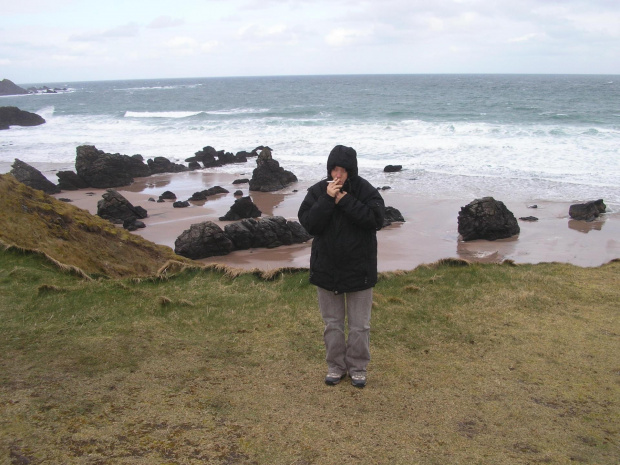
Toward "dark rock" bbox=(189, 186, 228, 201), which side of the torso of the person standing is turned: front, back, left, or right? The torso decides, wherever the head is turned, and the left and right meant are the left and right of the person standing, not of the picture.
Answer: back

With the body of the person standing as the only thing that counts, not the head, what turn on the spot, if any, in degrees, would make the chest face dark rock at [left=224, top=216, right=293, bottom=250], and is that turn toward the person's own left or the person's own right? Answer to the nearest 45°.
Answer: approximately 180°

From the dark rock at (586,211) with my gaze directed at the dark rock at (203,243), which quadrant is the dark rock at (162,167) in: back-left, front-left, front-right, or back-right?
front-right

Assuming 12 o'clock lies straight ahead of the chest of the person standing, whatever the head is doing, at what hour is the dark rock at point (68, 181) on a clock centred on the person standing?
The dark rock is roughly at 5 o'clock from the person standing.

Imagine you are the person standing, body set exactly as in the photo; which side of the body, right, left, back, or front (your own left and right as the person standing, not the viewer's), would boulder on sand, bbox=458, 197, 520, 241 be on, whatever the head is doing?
back

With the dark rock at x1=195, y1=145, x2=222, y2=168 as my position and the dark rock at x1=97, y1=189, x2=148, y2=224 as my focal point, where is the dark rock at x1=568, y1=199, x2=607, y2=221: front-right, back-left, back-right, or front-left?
front-left

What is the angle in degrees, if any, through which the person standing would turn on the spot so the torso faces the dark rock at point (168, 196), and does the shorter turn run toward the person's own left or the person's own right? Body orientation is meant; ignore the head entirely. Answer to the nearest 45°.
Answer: approximately 180°

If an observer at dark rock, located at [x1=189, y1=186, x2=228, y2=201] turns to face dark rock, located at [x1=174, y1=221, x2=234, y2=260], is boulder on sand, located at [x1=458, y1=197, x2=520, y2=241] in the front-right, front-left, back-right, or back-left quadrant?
front-left

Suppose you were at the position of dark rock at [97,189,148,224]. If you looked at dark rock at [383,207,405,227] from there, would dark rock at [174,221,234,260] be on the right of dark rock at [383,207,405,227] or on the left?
right

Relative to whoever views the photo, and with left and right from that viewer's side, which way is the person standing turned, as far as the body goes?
facing the viewer

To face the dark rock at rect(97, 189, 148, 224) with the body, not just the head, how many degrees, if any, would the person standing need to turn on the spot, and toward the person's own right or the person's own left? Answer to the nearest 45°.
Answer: approximately 135° to the person's own right

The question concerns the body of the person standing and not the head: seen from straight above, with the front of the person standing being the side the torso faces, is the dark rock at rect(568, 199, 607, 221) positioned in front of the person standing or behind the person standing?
behind
